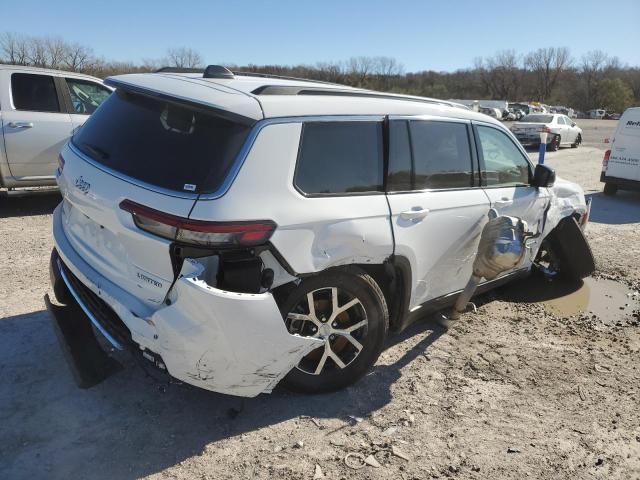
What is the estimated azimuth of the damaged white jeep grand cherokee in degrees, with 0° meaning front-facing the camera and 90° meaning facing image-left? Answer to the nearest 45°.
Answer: approximately 225°

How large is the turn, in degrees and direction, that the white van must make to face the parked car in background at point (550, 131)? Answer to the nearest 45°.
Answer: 0° — it already faces it

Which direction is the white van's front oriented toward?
away from the camera

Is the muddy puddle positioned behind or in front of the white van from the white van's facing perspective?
behind

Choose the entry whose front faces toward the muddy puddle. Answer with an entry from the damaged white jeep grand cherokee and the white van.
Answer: the damaged white jeep grand cherokee

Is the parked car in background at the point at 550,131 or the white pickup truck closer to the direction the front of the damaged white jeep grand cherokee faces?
the parked car in background
